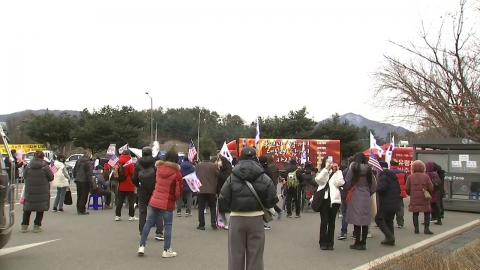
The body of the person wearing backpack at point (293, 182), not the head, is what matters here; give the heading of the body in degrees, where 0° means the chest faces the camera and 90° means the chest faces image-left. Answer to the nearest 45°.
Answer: approximately 180°

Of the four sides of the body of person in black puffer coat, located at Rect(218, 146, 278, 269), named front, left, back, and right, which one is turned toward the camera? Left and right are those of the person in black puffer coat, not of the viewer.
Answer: back

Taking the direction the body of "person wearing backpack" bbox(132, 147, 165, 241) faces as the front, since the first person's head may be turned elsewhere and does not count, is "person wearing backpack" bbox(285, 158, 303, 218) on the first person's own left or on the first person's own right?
on the first person's own right

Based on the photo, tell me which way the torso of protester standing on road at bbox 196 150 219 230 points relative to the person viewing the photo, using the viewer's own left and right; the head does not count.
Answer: facing away from the viewer

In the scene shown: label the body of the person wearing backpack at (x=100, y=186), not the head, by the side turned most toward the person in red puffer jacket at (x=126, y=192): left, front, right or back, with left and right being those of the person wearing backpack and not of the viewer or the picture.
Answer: right

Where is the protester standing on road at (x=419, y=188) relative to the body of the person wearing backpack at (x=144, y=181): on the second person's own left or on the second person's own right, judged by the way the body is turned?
on the second person's own right

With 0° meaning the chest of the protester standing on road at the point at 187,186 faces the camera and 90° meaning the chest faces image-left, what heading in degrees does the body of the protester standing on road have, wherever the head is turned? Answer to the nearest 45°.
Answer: approximately 180°

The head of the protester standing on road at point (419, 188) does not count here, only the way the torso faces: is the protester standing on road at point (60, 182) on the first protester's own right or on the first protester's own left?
on the first protester's own left

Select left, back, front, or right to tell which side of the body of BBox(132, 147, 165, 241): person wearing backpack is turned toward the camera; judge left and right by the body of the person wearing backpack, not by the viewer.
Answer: back
